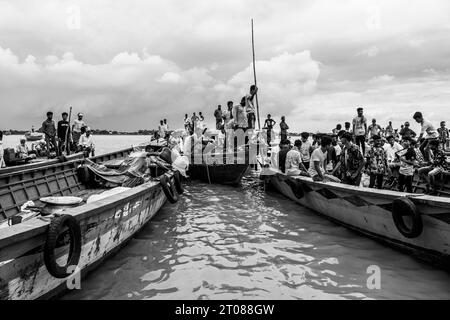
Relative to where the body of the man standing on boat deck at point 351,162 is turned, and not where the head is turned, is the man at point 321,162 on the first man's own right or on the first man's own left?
on the first man's own right

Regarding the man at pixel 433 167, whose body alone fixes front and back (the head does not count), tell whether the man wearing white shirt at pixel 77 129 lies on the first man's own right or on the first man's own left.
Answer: on the first man's own right

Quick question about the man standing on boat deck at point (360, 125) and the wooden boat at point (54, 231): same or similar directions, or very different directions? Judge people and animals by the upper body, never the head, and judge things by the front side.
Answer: very different directions

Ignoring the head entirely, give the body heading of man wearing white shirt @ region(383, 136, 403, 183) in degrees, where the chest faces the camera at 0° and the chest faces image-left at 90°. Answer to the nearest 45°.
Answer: approximately 45°

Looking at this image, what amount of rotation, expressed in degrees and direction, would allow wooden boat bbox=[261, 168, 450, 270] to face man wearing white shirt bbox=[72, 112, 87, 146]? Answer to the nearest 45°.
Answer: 0° — it already faces them

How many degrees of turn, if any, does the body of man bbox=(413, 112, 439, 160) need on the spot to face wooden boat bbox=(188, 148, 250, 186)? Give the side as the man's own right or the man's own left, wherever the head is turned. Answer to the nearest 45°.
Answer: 0° — they already face it

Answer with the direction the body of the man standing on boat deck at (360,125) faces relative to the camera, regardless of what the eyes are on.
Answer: toward the camera

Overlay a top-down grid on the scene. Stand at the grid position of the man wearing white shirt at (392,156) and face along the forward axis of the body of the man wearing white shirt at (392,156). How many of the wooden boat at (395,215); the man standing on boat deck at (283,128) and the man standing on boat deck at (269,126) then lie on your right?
2

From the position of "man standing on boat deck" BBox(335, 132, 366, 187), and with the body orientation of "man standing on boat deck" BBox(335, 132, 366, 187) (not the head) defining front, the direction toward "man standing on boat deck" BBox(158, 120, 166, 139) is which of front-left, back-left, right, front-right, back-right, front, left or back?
right

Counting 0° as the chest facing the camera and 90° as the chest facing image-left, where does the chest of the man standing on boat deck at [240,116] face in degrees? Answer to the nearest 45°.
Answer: approximately 315°

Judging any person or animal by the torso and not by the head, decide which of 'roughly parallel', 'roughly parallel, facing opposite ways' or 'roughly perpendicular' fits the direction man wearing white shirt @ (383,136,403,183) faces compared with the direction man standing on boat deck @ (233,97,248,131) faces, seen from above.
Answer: roughly perpendicular

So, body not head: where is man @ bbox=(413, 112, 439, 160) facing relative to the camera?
to the viewer's left

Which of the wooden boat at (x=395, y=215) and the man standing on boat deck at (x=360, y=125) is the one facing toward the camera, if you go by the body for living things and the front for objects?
the man standing on boat deck

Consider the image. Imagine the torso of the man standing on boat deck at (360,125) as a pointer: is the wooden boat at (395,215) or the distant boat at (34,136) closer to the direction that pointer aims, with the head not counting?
the wooden boat

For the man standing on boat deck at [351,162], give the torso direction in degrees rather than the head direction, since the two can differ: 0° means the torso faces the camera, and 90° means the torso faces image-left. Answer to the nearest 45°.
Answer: approximately 45°

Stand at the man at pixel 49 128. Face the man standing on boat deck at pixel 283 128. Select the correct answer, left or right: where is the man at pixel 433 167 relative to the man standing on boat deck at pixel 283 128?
right
